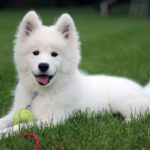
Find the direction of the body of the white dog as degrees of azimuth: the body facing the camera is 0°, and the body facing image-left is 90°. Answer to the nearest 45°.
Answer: approximately 45°

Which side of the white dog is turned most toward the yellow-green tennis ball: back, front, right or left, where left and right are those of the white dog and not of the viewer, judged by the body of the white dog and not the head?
front
